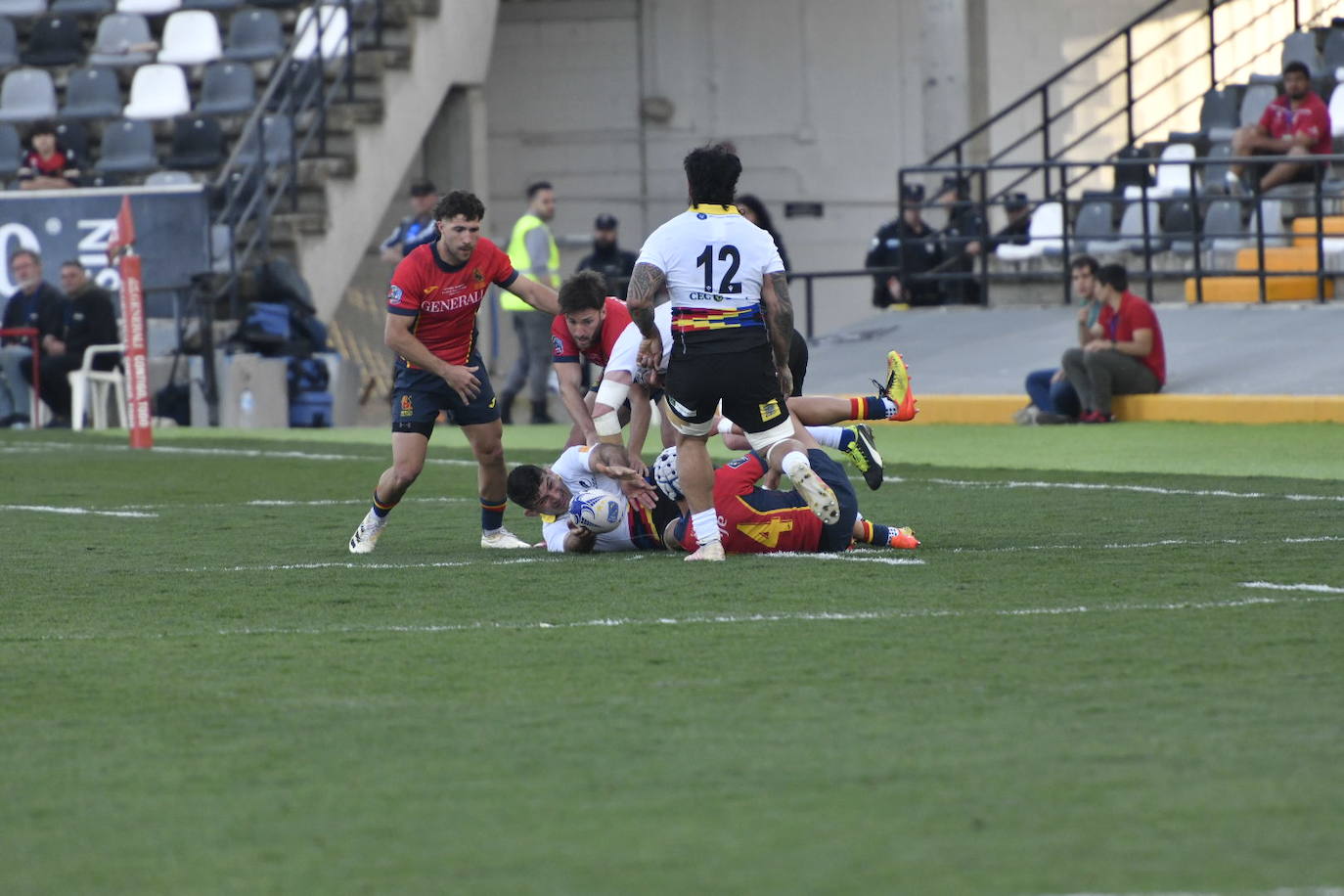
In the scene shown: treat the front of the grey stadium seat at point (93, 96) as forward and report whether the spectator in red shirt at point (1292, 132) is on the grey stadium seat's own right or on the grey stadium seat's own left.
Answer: on the grey stadium seat's own left

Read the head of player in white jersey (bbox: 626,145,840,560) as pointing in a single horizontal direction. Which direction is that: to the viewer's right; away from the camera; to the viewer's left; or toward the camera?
away from the camera

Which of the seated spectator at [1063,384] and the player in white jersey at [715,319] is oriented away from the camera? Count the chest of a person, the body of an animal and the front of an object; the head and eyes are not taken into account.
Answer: the player in white jersey

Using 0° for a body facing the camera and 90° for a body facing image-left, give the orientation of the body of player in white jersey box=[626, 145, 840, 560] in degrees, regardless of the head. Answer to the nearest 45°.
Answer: approximately 180°

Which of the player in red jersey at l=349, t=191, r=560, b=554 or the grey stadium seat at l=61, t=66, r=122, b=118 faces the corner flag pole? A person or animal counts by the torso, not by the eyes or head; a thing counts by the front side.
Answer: the grey stadium seat

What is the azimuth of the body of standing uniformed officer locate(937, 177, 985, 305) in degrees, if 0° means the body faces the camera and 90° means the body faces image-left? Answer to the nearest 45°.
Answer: approximately 45°

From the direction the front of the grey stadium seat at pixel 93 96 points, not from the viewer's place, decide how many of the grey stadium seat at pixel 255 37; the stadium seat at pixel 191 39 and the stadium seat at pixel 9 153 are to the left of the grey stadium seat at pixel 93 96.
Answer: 2

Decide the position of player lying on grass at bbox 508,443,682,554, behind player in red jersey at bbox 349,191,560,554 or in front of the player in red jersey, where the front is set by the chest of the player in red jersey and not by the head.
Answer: in front

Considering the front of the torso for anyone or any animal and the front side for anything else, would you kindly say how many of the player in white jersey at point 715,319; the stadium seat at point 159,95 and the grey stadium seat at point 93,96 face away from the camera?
1

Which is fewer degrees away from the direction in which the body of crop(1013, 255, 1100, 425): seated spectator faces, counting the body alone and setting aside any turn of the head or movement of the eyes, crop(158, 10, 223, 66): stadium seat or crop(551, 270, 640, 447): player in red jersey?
the player in red jersey

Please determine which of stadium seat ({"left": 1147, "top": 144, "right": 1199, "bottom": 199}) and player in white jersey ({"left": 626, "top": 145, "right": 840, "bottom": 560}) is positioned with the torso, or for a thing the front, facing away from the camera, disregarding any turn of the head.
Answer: the player in white jersey

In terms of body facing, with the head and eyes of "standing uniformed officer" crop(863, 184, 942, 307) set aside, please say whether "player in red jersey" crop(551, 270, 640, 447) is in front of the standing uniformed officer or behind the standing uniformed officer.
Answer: in front

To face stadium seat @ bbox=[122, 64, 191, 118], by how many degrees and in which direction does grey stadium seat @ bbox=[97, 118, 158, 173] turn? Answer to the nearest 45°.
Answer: approximately 135° to its left
